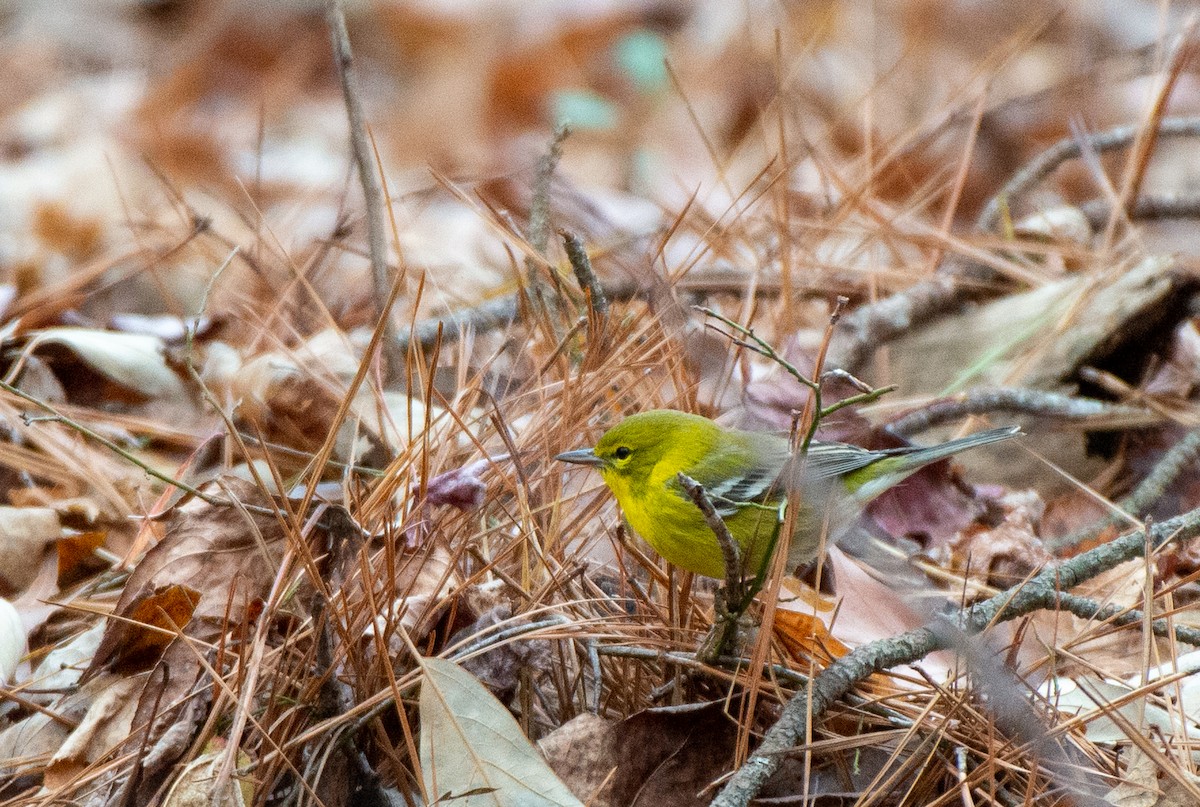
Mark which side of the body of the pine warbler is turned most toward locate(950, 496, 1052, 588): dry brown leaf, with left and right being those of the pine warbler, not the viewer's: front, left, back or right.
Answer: back

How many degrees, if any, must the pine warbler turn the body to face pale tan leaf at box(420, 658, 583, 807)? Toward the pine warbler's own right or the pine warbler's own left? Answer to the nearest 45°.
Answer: approximately 90° to the pine warbler's own left

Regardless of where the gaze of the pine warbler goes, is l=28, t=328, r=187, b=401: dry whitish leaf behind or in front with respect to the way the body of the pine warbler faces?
in front

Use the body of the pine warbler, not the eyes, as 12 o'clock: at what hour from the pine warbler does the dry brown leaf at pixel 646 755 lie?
The dry brown leaf is roughly at 9 o'clock from the pine warbler.

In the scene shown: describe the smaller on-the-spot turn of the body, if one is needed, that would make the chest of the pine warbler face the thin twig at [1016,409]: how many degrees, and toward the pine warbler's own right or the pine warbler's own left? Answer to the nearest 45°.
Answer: approximately 135° to the pine warbler's own right

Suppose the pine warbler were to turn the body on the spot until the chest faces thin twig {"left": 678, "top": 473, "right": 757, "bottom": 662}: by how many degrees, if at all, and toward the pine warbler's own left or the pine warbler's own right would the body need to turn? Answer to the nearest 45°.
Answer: approximately 90° to the pine warbler's own left

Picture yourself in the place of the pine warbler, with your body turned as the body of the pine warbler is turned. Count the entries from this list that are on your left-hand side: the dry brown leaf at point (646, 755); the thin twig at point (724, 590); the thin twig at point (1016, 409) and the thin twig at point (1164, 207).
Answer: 2

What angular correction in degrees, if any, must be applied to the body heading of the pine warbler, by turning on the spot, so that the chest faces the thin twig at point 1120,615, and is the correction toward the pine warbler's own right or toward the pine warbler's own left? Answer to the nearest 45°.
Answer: approximately 135° to the pine warbler's own left

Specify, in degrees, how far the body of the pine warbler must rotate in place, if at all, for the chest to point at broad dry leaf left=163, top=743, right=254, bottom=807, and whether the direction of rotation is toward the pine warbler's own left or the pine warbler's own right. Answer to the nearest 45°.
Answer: approximately 45° to the pine warbler's own left

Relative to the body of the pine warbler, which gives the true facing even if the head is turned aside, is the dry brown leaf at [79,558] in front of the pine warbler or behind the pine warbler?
in front

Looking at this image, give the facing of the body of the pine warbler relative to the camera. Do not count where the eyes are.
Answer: to the viewer's left

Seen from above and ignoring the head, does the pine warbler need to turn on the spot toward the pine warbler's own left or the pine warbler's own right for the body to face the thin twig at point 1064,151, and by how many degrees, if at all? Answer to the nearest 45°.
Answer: approximately 135° to the pine warbler's own right

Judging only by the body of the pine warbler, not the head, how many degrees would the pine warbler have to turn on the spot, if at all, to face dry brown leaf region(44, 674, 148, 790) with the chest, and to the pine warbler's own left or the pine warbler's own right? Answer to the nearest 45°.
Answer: approximately 45° to the pine warbler's own left
